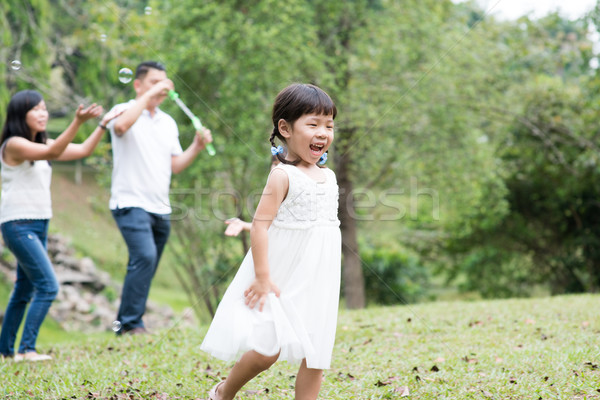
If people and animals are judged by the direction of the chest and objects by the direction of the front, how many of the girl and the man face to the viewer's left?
0

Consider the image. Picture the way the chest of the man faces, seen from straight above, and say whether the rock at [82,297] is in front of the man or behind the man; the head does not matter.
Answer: behind

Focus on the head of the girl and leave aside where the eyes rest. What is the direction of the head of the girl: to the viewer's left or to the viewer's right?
to the viewer's right

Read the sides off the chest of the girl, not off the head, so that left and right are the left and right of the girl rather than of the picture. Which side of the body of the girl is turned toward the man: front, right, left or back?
back

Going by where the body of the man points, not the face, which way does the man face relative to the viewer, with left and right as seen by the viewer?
facing the viewer and to the right of the viewer

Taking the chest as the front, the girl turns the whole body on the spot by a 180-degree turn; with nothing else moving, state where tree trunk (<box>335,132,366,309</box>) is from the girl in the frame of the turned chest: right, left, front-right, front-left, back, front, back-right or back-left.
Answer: front-right

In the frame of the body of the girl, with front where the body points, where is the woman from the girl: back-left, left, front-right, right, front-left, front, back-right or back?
back

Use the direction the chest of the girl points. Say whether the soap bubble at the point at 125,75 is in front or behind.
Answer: behind

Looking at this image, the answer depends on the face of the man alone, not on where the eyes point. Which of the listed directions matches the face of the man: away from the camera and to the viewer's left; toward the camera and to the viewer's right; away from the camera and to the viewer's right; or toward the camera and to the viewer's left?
toward the camera and to the viewer's right

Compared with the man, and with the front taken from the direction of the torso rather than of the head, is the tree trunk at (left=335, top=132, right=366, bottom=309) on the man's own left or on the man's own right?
on the man's own left

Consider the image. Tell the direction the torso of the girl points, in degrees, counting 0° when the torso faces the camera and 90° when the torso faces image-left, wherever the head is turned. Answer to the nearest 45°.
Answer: approximately 315°
